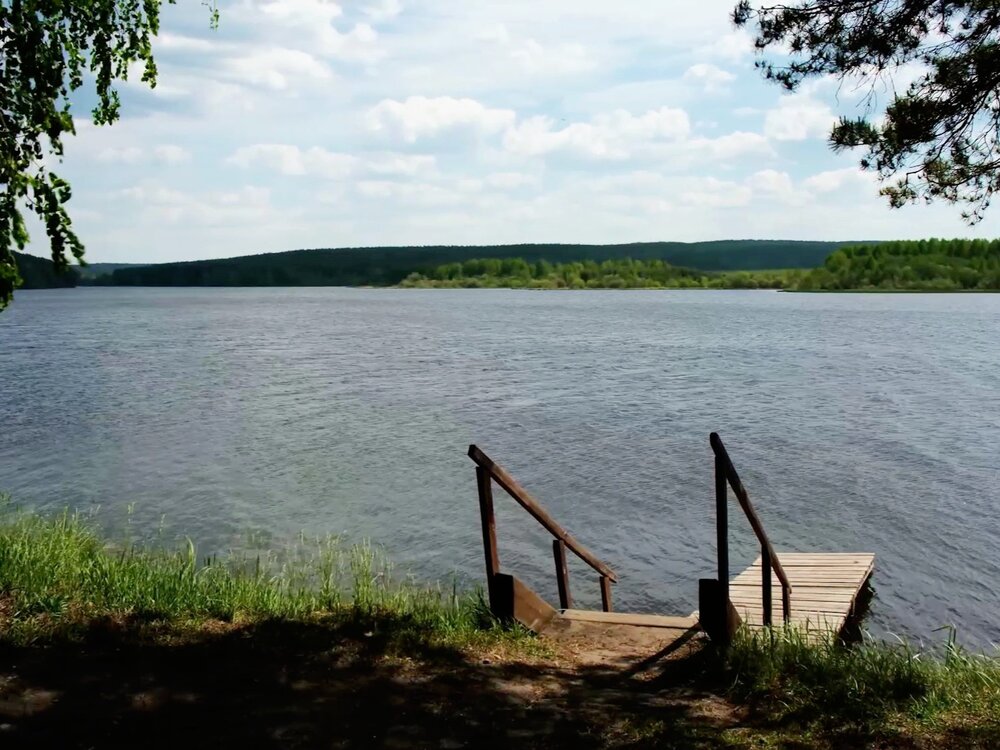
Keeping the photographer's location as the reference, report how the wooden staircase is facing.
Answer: facing away from the viewer and to the right of the viewer
